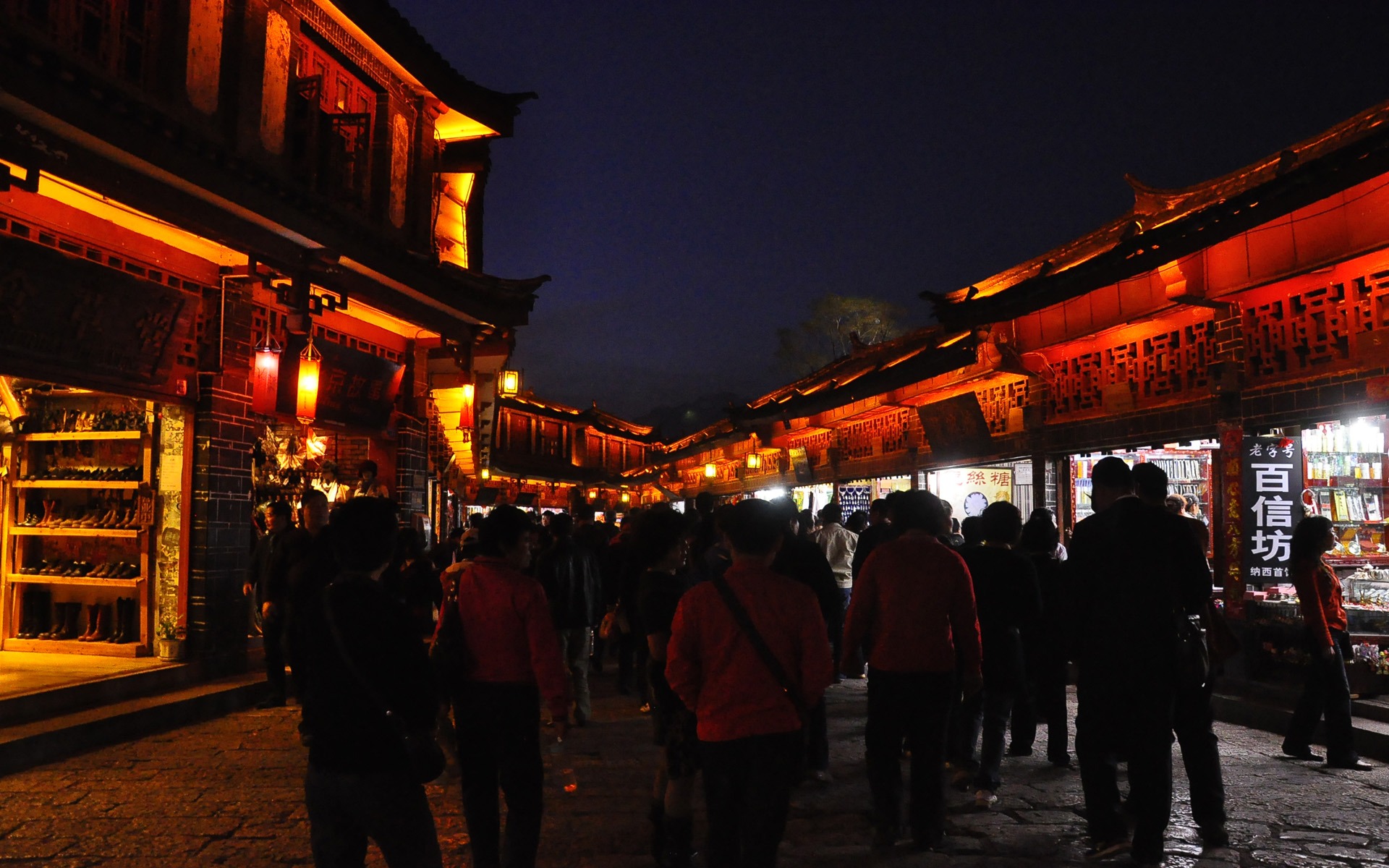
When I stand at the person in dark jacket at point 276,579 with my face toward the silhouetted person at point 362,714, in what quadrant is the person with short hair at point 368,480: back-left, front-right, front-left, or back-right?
back-left

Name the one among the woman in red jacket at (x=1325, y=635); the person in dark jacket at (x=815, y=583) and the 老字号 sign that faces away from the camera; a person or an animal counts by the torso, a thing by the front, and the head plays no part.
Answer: the person in dark jacket

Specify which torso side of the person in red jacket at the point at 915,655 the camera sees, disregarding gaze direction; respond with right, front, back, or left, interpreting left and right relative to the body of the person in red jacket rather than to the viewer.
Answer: back

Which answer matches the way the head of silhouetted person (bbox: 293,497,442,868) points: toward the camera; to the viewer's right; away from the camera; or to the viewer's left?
away from the camera

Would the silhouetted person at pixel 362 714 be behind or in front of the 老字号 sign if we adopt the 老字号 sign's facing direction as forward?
in front

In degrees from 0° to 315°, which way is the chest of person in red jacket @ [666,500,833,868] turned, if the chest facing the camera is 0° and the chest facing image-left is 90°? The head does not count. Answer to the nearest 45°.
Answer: approximately 180°

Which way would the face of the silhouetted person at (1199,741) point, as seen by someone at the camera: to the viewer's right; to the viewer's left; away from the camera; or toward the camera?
away from the camera

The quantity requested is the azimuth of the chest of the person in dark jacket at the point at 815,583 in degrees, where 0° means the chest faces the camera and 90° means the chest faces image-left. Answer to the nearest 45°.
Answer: approximately 180°

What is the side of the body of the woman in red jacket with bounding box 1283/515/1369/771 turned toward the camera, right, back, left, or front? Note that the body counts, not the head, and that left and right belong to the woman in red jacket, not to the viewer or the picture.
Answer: right
